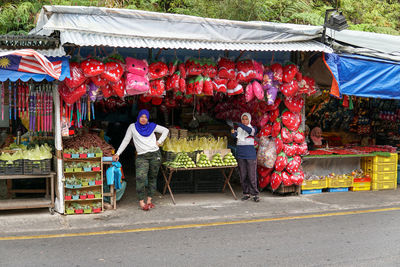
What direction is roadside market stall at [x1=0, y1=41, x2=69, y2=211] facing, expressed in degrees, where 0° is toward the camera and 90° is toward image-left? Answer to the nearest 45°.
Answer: approximately 0°

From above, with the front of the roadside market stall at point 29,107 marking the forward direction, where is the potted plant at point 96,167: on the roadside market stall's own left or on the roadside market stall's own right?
on the roadside market stall's own left

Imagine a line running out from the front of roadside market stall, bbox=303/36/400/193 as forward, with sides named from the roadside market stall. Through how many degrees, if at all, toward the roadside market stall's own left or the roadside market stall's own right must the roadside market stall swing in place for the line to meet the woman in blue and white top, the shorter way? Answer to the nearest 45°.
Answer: approximately 45° to the roadside market stall's own right

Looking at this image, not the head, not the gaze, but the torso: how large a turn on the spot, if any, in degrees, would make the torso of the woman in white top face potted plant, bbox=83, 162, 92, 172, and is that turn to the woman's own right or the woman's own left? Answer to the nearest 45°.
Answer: approximately 90° to the woman's own right

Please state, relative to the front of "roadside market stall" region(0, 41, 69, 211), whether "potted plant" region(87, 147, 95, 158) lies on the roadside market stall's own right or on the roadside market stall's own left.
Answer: on the roadside market stall's own left

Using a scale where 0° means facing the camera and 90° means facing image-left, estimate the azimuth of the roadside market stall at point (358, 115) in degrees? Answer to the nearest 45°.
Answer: approximately 0°

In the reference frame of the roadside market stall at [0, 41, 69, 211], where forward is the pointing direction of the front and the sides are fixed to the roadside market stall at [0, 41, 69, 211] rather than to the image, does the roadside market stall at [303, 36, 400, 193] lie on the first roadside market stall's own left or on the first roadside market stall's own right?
on the first roadside market stall's own left
